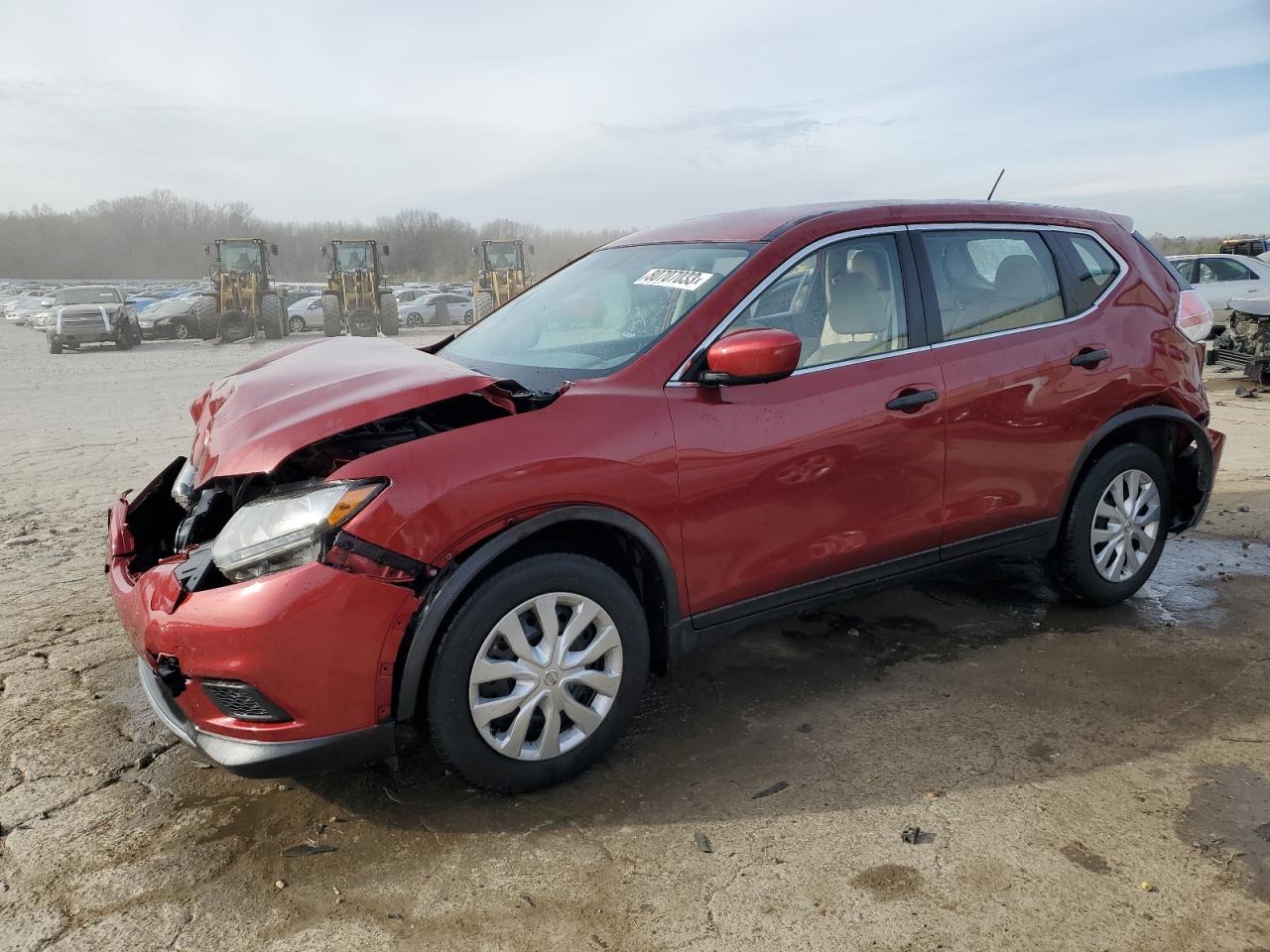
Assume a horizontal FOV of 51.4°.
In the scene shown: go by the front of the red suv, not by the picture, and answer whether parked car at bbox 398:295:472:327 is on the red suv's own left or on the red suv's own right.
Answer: on the red suv's own right

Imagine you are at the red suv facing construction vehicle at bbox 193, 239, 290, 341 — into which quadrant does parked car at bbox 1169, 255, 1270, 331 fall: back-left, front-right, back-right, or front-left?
front-right

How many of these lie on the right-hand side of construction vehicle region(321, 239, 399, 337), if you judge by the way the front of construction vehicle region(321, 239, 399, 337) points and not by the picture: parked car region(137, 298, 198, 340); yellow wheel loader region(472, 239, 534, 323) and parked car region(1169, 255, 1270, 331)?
1

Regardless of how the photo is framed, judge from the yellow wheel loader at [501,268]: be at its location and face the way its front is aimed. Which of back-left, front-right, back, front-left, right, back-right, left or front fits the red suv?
front

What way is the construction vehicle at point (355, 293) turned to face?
toward the camera

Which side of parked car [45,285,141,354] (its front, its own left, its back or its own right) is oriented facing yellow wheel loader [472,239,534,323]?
left

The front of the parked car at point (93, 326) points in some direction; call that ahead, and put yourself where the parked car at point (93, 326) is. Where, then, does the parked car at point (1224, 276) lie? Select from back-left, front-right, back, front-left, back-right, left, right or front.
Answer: front-left
